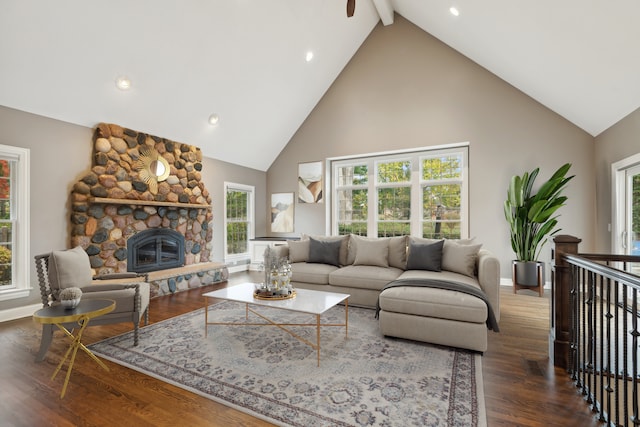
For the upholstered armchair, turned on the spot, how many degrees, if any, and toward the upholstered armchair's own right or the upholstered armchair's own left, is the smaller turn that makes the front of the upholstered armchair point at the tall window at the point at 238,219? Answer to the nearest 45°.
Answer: approximately 45° to the upholstered armchair's own left

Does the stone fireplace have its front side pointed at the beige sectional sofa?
yes

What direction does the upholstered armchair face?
to the viewer's right

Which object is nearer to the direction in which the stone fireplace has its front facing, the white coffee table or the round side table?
the white coffee table

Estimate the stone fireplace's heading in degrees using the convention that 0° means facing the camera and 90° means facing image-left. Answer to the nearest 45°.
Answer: approximately 315°

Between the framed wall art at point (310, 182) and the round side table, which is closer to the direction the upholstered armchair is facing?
the framed wall art

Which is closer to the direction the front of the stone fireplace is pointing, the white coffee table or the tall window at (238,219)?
the white coffee table

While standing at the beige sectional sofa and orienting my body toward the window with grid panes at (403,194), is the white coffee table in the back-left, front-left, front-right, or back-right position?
back-left

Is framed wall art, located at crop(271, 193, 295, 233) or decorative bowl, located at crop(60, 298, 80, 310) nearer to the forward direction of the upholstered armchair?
the framed wall art

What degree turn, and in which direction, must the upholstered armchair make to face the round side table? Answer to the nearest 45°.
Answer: approximately 90° to its right
